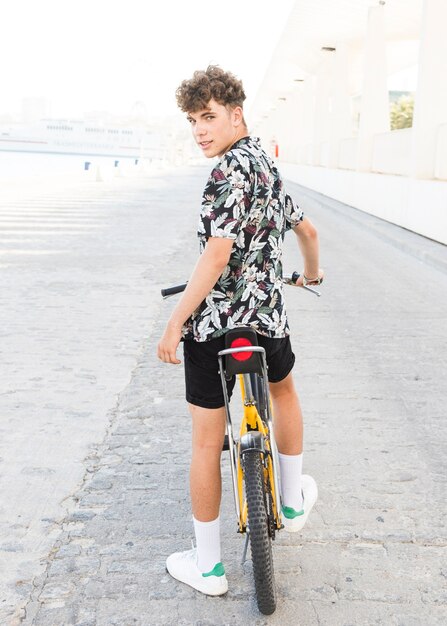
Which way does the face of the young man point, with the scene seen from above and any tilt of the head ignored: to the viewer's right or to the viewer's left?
to the viewer's left

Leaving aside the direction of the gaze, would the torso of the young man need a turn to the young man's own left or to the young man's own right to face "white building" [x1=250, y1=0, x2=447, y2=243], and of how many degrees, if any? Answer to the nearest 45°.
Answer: approximately 45° to the young man's own right

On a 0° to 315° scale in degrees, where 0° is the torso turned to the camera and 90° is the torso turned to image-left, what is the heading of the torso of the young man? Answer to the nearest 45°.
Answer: approximately 135°
